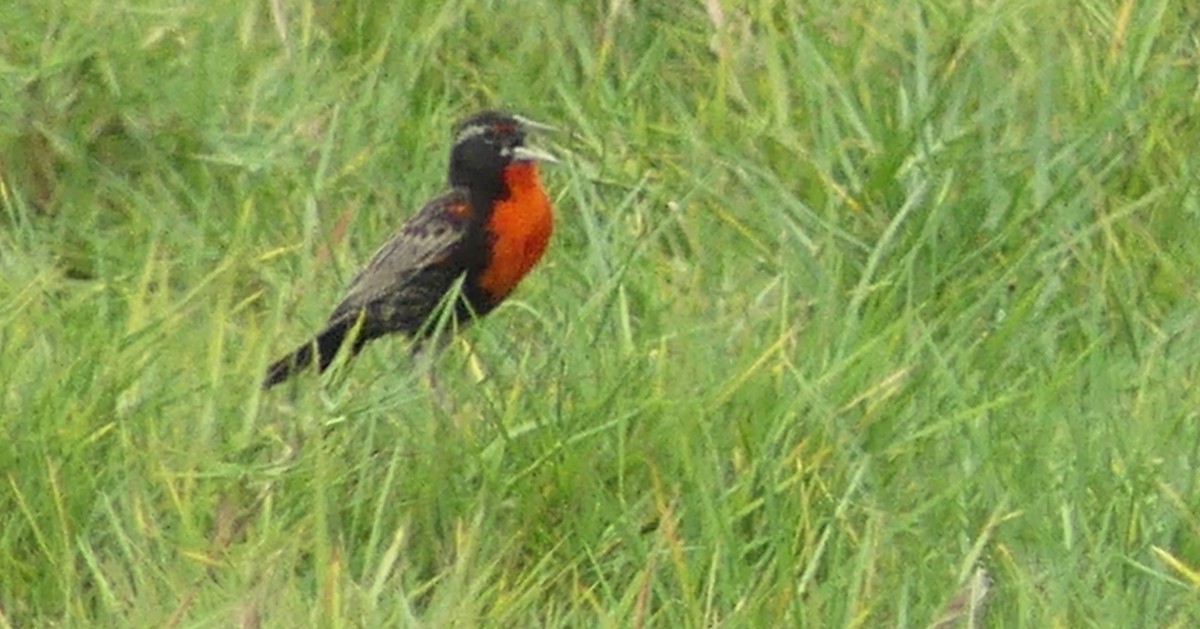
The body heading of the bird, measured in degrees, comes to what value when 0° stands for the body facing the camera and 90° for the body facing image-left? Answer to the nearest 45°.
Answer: approximately 270°
